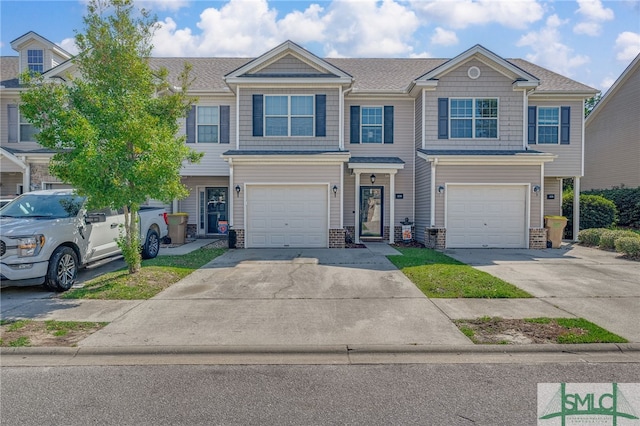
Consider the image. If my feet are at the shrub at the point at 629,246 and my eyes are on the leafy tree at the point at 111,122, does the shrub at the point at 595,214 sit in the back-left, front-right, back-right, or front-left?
back-right

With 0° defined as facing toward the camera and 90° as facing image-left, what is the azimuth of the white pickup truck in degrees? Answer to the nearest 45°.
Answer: approximately 45°

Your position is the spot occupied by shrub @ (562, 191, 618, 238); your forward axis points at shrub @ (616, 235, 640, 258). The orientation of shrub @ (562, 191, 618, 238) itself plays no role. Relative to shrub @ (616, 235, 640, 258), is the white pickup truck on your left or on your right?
right

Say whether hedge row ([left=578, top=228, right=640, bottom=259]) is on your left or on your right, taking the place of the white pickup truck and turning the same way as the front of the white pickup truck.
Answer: on your left

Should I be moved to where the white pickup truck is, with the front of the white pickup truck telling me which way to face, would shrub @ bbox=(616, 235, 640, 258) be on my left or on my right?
on my left

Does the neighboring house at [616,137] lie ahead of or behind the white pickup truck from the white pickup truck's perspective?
behind
